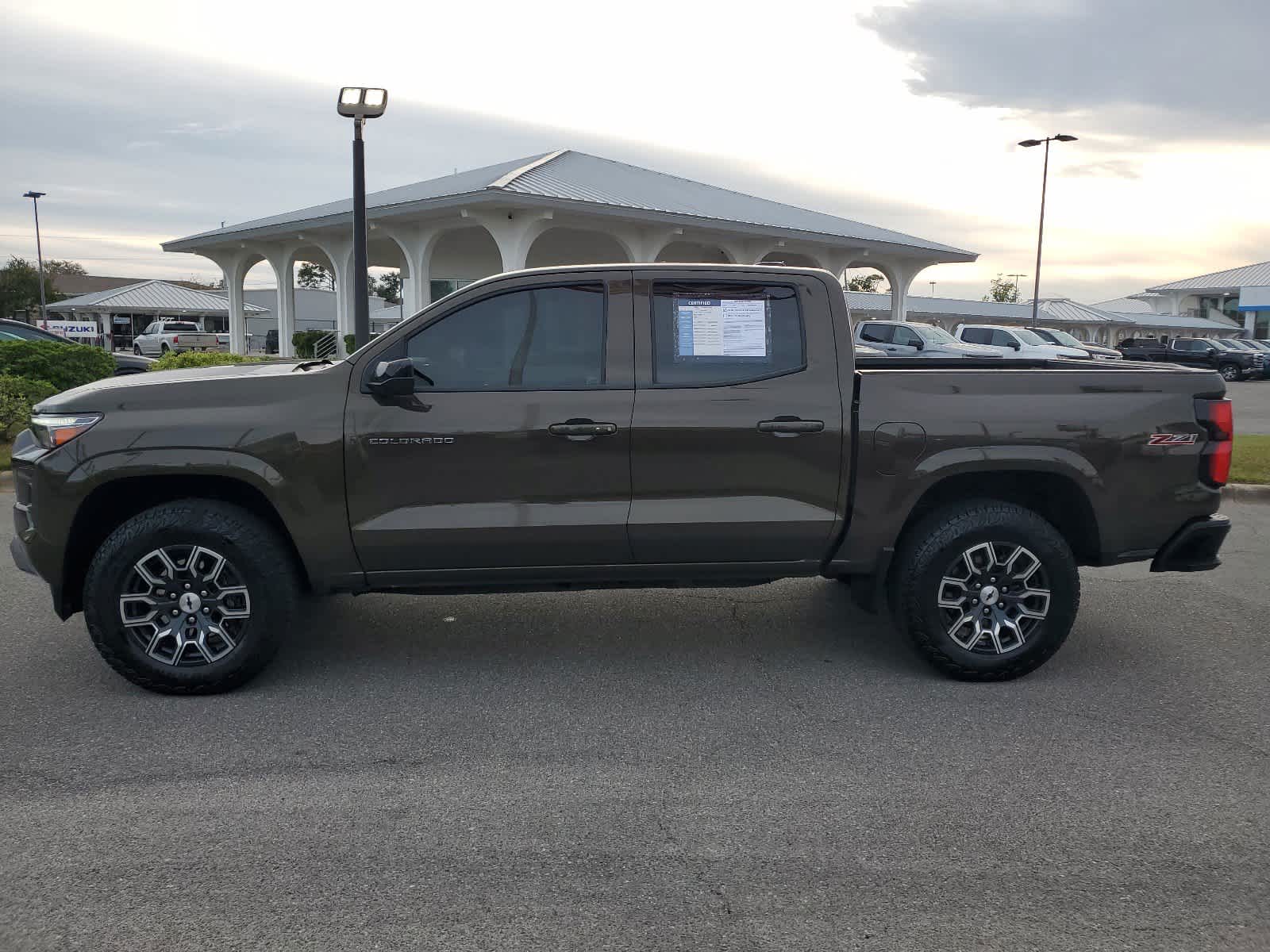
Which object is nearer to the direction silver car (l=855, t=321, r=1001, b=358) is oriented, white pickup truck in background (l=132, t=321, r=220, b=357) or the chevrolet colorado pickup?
the chevrolet colorado pickup

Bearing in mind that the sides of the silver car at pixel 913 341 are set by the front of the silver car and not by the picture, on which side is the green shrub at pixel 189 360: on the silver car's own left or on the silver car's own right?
on the silver car's own right

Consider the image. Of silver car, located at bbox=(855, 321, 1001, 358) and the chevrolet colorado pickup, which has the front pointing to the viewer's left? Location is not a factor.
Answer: the chevrolet colorado pickup

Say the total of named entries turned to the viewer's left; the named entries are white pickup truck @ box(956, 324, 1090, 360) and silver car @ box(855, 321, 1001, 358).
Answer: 0

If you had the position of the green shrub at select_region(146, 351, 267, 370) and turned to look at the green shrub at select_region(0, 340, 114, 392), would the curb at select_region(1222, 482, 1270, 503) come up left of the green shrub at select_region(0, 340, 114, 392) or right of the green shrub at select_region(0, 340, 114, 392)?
left

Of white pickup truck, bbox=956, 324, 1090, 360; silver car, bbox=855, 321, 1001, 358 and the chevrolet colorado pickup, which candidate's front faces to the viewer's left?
the chevrolet colorado pickup

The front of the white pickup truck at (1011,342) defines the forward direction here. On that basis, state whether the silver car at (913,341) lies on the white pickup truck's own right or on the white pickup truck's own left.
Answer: on the white pickup truck's own right

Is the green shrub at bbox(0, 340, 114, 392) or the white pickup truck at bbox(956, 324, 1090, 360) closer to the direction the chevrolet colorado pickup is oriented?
the green shrub

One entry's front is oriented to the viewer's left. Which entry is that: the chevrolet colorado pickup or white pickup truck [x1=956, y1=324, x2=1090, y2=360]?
the chevrolet colorado pickup

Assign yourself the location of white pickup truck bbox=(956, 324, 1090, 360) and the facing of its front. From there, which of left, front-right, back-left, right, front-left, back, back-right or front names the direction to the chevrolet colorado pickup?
front-right

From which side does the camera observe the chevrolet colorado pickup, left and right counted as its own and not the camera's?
left

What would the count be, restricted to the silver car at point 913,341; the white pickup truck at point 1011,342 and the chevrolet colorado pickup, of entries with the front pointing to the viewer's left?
1

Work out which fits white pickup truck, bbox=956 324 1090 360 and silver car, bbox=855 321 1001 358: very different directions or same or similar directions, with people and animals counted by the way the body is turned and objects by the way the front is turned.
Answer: same or similar directions

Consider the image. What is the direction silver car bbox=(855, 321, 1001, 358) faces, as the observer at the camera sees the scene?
facing the viewer and to the right of the viewer

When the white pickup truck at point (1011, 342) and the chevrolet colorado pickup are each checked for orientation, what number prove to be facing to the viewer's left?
1

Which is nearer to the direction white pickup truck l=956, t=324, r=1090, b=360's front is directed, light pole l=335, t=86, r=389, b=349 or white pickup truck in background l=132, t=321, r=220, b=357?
the light pole

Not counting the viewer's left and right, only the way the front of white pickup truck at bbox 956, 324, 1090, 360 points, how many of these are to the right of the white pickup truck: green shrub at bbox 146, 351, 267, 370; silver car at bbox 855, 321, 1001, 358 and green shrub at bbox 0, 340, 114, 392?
3
